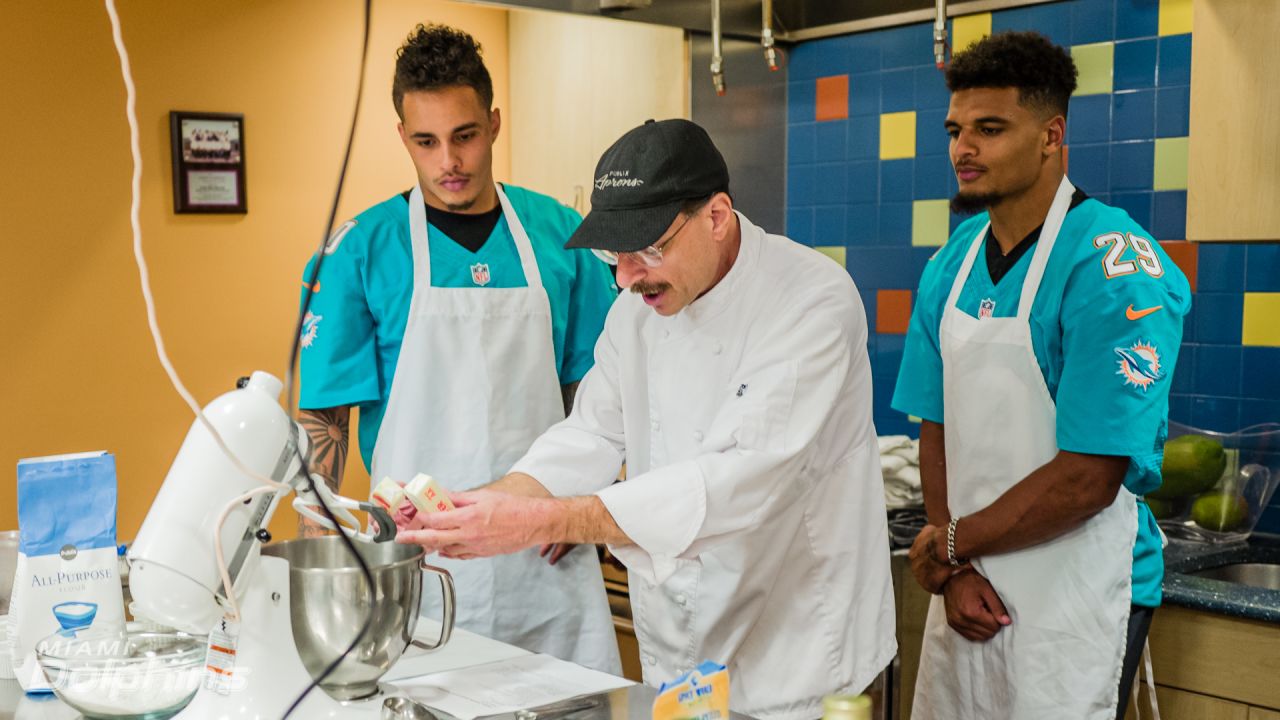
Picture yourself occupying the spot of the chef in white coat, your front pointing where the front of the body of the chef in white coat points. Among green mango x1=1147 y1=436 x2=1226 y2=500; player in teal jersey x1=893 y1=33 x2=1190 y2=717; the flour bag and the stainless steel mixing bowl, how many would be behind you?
2

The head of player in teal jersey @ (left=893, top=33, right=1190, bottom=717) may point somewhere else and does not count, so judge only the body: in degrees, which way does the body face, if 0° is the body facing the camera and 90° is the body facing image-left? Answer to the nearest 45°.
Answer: approximately 45°

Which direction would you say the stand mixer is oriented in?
to the viewer's right

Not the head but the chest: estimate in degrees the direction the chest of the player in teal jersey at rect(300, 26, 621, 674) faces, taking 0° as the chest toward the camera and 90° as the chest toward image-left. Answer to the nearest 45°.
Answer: approximately 0°

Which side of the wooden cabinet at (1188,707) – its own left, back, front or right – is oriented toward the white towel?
right
